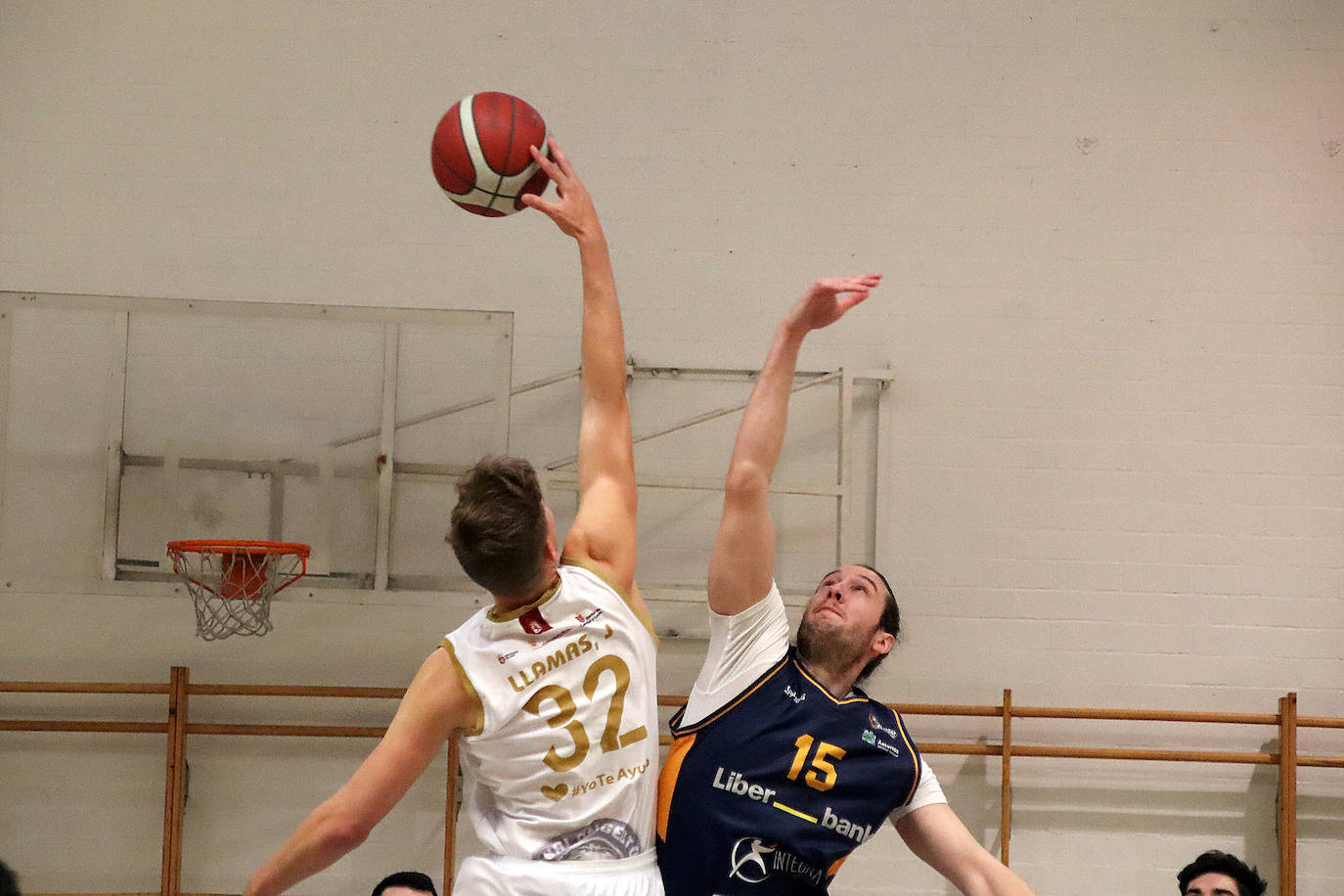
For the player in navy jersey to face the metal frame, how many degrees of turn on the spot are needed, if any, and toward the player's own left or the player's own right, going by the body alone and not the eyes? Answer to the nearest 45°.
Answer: approximately 135° to the player's own right

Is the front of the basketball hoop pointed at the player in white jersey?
yes

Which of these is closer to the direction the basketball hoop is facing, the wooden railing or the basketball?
the basketball

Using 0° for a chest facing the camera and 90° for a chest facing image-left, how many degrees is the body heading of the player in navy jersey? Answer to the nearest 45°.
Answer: approximately 0°

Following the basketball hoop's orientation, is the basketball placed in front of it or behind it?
in front

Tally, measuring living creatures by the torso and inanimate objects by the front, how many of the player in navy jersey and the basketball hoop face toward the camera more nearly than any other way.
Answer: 2
